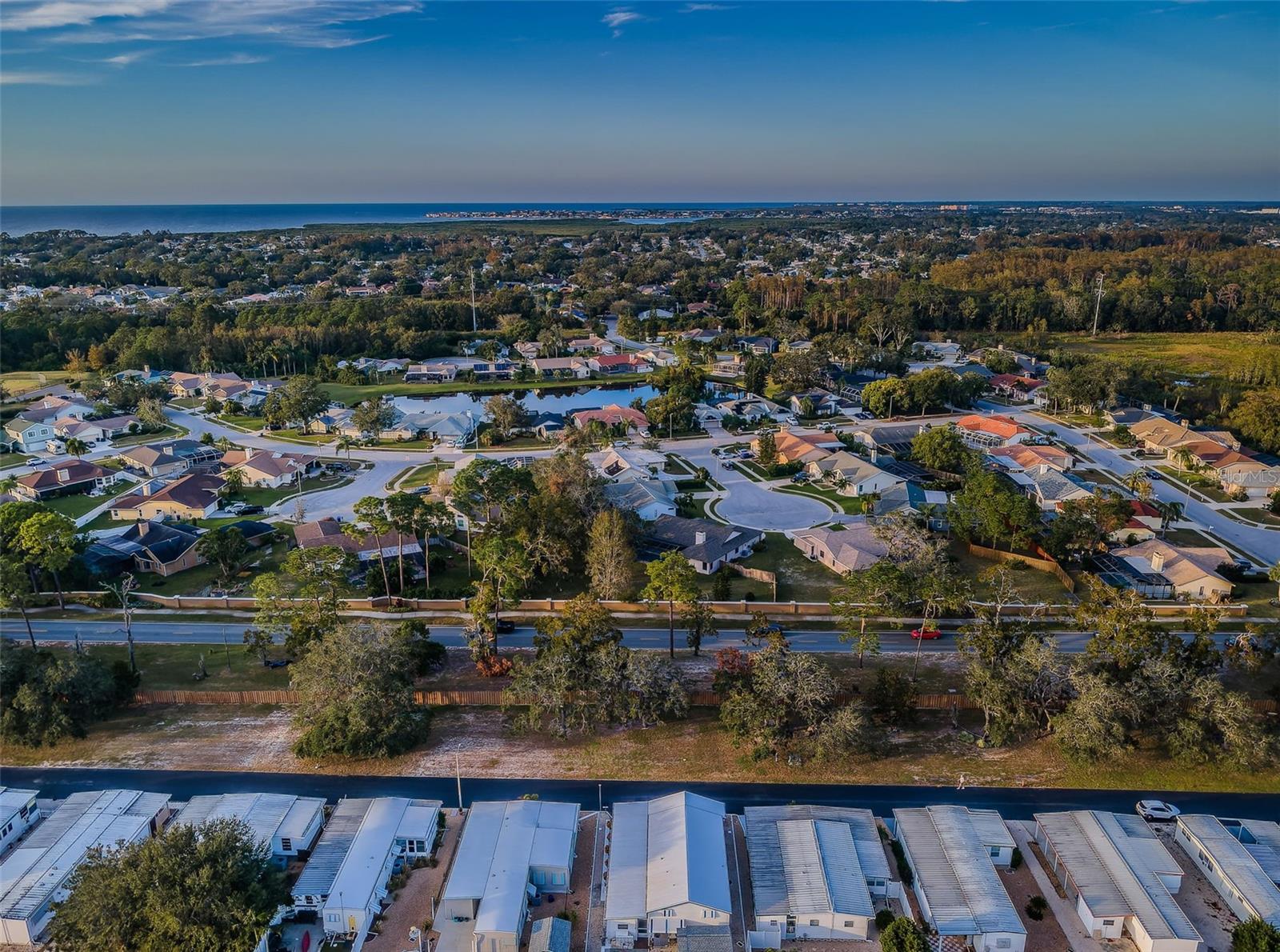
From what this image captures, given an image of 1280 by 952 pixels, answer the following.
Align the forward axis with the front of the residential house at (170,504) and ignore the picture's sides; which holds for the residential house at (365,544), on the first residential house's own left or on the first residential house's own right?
on the first residential house's own right

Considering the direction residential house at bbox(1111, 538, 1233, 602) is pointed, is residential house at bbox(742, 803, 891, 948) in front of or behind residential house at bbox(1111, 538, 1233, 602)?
behind

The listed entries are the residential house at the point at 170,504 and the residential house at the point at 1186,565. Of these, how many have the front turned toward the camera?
0

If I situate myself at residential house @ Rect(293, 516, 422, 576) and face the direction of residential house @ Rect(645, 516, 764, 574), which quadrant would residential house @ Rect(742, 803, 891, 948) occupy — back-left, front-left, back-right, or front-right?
front-right

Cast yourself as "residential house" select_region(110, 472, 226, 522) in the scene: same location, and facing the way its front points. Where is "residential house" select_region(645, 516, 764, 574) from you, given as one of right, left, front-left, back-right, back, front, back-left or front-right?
front-right

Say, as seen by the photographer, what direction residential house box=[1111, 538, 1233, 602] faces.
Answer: facing away from the viewer and to the right of the viewer
